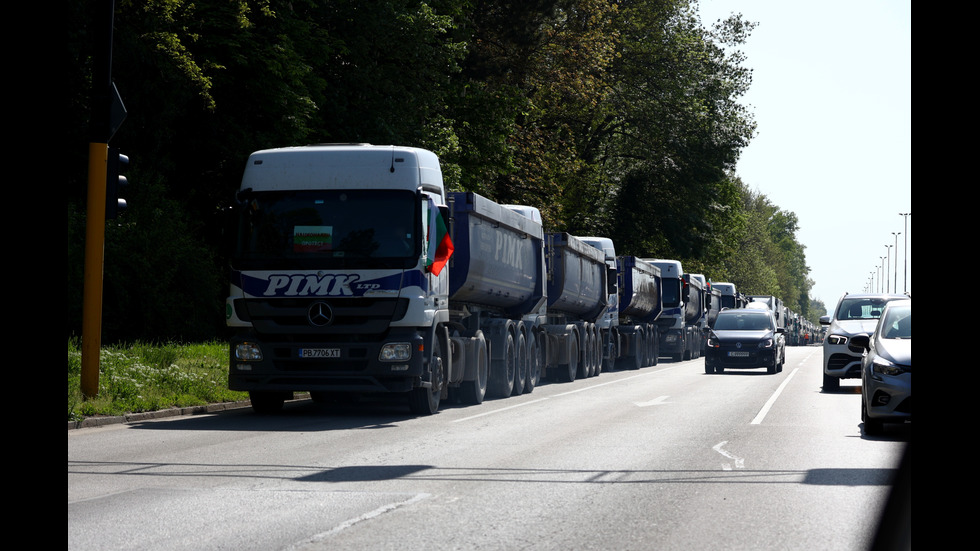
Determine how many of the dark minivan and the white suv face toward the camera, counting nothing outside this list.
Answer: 2

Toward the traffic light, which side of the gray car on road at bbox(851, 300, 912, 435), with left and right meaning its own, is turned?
right

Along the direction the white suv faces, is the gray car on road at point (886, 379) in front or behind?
in front

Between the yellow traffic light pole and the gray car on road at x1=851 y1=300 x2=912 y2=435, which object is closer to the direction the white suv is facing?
the gray car on road

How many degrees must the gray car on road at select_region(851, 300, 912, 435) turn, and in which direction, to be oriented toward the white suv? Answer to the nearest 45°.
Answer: approximately 180°

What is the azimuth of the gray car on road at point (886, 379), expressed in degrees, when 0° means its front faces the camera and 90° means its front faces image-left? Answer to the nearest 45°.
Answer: approximately 0°

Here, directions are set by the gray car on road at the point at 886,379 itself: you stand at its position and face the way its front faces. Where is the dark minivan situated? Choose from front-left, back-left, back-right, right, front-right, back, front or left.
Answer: back

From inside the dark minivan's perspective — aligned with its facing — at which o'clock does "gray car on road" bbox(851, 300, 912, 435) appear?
The gray car on road is roughly at 12 o'clock from the dark minivan.

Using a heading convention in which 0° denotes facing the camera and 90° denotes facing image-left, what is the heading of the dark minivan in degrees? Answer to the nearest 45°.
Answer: approximately 0°

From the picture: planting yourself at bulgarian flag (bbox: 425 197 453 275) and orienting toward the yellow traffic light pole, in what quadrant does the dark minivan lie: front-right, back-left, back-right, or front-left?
back-right

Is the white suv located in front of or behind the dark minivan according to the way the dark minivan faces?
in front

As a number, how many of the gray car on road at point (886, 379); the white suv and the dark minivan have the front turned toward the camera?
3
